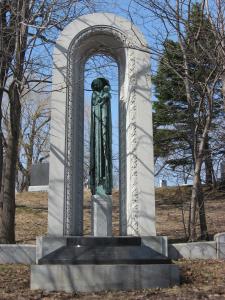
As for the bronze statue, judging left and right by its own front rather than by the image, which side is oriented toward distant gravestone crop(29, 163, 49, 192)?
back

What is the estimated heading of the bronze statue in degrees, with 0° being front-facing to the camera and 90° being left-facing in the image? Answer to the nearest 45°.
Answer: approximately 0°
